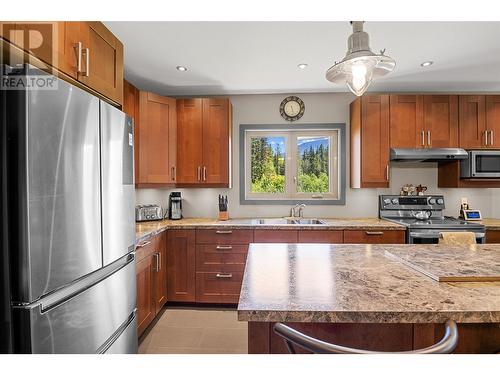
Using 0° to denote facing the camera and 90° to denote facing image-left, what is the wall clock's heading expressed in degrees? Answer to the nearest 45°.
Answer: approximately 0°

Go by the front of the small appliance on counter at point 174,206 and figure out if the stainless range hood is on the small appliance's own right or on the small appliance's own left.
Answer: on the small appliance's own left

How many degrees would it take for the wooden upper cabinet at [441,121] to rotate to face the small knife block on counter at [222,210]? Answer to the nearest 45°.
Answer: approximately 45° to its right

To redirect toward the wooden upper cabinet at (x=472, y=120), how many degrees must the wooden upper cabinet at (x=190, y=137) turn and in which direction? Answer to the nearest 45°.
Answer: approximately 90° to its left

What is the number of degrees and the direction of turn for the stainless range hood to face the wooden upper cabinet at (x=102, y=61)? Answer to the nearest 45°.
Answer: approximately 45° to its right

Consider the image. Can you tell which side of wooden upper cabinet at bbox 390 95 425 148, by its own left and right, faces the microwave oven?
left

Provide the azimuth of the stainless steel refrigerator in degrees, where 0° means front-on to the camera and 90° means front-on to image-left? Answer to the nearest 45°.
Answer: approximately 315°

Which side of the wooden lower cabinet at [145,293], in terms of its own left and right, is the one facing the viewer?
right
